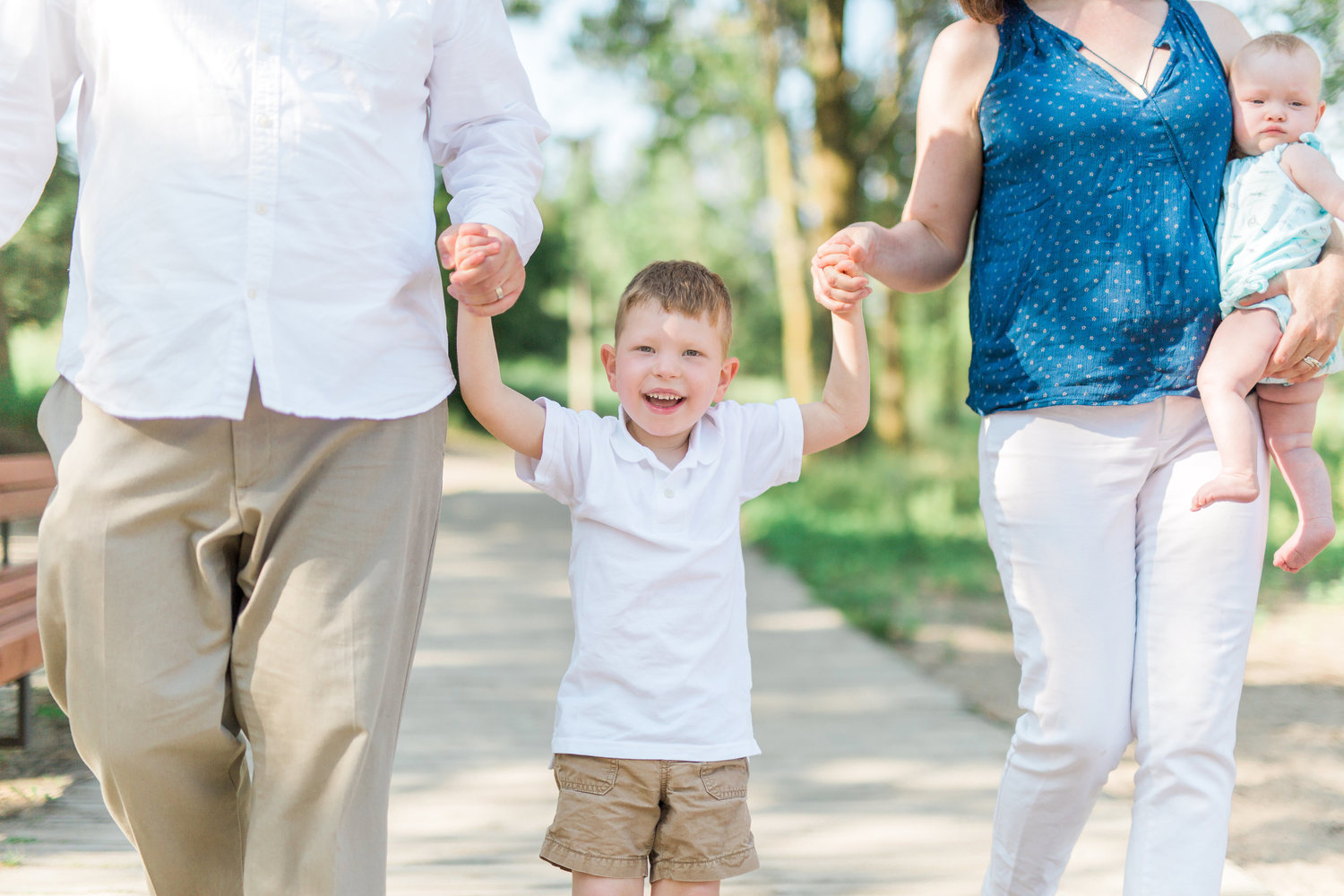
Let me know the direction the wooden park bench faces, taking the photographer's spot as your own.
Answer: facing the viewer and to the right of the viewer

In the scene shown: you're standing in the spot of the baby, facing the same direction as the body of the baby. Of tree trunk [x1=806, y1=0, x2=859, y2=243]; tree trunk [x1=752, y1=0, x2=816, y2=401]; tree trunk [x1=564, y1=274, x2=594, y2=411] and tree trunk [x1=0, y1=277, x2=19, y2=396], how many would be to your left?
0

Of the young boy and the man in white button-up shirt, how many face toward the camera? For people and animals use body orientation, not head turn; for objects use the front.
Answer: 2

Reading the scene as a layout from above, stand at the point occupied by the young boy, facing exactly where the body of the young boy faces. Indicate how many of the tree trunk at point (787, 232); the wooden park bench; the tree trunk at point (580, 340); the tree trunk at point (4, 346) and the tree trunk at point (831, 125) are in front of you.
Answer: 0

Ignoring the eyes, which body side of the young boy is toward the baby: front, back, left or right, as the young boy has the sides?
left

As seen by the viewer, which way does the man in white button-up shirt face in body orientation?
toward the camera

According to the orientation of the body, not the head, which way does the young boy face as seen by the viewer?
toward the camera

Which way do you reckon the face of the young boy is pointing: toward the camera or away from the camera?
toward the camera

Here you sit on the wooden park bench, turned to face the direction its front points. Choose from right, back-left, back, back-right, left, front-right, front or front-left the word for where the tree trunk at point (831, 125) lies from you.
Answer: left

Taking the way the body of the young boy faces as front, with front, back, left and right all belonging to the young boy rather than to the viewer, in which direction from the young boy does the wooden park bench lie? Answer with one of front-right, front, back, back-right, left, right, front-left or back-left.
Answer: back-right

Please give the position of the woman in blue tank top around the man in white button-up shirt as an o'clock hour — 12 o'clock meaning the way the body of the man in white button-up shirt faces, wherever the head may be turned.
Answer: The woman in blue tank top is roughly at 9 o'clock from the man in white button-up shirt.

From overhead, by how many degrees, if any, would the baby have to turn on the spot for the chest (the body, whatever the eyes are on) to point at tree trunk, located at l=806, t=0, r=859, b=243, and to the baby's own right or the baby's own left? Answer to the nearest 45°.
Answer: approximately 135° to the baby's own right

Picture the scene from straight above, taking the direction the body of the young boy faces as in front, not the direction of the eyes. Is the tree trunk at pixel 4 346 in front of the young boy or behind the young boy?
behind

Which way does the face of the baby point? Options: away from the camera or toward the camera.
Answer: toward the camera

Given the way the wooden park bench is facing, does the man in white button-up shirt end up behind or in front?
in front

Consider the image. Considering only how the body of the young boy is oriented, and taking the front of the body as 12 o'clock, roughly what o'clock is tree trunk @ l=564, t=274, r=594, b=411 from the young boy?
The tree trunk is roughly at 6 o'clock from the young boy.

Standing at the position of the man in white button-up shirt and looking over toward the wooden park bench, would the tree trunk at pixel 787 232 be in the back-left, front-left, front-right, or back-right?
front-right

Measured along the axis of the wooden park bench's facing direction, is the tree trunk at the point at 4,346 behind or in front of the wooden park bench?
behind
